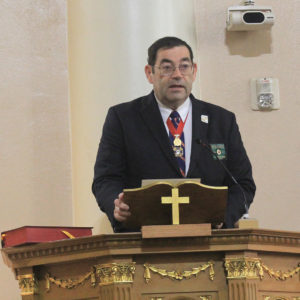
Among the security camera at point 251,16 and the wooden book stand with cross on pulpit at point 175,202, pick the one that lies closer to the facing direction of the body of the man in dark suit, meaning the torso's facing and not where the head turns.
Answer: the wooden book stand with cross on pulpit

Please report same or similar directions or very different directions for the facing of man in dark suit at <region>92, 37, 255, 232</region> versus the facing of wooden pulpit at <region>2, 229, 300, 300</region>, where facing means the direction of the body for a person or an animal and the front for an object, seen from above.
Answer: same or similar directions

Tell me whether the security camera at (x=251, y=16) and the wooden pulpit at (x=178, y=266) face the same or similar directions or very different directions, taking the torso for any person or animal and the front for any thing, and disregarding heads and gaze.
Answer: same or similar directions

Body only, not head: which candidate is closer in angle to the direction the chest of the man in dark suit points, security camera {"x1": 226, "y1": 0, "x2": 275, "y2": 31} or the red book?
the red book

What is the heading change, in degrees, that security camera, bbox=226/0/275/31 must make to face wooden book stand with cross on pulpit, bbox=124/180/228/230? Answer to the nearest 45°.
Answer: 0° — it already faces it

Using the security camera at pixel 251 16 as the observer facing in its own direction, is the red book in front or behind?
in front

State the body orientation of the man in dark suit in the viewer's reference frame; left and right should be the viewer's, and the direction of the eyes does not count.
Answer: facing the viewer

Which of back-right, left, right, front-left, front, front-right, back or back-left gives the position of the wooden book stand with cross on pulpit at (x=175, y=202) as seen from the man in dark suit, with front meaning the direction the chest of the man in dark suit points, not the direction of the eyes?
front
